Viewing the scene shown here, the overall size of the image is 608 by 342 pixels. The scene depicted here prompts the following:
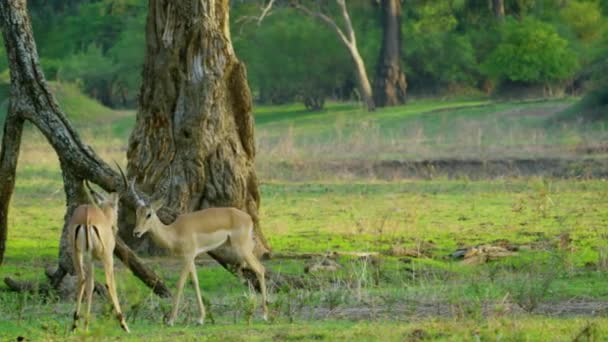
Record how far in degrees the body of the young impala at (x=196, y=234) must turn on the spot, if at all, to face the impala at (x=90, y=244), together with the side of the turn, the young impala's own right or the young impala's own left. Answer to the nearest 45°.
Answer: approximately 45° to the young impala's own left

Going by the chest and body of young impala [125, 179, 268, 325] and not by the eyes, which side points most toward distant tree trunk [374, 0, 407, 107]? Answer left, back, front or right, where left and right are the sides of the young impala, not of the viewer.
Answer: right

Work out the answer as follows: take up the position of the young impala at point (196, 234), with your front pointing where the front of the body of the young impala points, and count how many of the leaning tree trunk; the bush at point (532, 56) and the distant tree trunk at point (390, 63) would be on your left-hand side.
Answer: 0

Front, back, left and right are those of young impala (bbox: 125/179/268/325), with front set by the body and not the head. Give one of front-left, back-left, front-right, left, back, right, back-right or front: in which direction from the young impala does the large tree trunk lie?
right

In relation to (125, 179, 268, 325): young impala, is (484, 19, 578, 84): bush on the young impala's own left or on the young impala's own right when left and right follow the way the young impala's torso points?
on the young impala's own right

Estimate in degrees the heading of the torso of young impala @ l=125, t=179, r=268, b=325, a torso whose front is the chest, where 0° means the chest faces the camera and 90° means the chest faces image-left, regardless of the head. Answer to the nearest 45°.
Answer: approximately 90°

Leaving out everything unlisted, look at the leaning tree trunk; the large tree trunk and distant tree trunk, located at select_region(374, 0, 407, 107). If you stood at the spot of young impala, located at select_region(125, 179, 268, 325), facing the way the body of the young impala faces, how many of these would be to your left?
0
